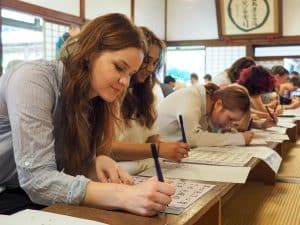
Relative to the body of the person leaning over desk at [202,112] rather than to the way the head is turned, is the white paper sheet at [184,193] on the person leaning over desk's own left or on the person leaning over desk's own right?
on the person leaning over desk's own right

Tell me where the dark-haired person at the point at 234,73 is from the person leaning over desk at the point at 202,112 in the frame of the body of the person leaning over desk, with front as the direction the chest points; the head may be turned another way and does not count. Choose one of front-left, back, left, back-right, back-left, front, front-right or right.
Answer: left

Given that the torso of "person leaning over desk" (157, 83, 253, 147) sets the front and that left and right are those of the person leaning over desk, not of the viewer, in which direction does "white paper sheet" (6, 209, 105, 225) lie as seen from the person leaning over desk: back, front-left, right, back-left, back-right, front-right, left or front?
right

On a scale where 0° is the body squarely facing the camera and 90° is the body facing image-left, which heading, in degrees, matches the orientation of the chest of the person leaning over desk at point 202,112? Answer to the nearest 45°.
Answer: approximately 270°

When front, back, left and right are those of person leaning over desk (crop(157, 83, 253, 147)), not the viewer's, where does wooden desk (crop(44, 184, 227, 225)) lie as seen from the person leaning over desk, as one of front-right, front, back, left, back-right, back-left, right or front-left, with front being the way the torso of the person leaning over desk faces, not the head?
right

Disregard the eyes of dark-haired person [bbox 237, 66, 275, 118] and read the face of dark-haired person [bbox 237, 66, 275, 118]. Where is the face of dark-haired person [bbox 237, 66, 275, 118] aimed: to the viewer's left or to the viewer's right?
to the viewer's right

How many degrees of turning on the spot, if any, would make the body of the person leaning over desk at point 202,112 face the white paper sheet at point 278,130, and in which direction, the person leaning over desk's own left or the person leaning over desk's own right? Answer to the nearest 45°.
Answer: approximately 45° to the person leaning over desk's own left

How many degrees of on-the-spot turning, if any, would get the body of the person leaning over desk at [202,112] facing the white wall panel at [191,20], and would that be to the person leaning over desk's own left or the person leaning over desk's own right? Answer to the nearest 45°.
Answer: approximately 90° to the person leaning over desk's own left

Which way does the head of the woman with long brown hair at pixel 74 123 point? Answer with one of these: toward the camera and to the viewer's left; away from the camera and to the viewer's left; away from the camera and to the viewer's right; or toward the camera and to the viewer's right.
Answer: toward the camera and to the viewer's right

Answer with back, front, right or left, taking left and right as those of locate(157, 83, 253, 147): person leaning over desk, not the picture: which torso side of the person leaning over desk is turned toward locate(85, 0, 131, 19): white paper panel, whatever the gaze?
back

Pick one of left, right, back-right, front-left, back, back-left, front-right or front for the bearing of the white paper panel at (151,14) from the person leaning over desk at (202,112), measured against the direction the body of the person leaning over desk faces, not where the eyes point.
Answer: left
